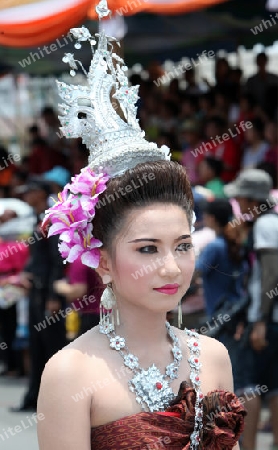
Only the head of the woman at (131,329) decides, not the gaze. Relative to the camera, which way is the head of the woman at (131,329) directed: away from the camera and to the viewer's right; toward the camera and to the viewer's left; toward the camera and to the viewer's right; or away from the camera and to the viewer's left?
toward the camera and to the viewer's right

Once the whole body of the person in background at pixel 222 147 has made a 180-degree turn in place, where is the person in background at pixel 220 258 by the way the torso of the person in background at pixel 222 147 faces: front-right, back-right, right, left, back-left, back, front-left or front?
back-right

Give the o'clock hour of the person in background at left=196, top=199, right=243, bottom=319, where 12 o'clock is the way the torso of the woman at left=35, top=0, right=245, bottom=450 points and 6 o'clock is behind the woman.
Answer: The person in background is roughly at 8 o'clock from the woman.

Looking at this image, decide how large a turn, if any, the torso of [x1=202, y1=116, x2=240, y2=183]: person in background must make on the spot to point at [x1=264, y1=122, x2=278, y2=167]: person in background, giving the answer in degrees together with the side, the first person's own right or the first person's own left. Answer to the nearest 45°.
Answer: approximately 90° to the first person's own left

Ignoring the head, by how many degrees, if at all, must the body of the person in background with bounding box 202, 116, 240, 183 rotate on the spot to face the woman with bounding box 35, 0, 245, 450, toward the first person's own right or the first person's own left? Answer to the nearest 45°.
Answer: approximately 45° to the first person's own left

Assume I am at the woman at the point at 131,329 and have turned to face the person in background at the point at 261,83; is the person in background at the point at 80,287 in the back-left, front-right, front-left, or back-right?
front-left

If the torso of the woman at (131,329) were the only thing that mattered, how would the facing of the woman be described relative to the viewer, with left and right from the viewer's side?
facing the viewer and to the right of the viewer

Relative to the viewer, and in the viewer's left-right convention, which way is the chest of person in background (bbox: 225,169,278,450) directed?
facing to the left of the viewer

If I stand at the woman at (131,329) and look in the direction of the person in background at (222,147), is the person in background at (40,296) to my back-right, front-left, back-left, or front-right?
front-left

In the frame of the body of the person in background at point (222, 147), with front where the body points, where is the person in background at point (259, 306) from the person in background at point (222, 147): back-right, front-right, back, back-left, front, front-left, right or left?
front-left

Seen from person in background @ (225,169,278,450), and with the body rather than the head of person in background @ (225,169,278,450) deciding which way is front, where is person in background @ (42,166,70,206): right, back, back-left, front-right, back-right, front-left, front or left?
front-right
